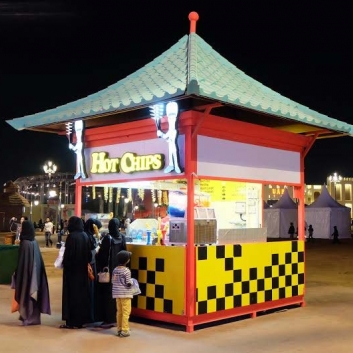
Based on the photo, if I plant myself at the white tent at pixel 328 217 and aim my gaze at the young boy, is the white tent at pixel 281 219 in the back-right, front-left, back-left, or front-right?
front-right

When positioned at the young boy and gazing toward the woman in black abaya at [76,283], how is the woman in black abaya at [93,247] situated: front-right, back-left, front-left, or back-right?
front-right

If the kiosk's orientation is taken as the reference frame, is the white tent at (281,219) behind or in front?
behind

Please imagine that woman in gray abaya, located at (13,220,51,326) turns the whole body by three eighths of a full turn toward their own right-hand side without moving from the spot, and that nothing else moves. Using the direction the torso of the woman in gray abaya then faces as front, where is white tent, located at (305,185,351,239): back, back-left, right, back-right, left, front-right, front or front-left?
left

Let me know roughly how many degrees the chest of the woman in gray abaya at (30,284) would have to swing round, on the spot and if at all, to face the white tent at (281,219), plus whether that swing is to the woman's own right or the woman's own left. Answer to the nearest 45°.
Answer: approximately 45° to the woman's own right

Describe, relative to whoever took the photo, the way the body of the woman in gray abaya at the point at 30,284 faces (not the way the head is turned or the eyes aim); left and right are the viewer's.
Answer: facing away from the viewer

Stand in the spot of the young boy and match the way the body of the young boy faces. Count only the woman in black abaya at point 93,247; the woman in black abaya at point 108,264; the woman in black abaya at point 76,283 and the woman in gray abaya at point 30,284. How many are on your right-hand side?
0

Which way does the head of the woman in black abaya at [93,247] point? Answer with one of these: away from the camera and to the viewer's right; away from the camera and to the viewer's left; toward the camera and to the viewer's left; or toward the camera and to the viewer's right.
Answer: away from the camera and to the viewer's right

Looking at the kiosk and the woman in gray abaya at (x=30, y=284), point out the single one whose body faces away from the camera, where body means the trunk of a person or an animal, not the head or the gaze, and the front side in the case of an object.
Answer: the woman in gray abaya

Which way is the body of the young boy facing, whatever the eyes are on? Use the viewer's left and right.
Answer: facing away from the viewer and to the right of the viewer

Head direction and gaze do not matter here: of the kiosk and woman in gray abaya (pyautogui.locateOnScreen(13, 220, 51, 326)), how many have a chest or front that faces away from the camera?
1

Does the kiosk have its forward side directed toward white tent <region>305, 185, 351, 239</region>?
no

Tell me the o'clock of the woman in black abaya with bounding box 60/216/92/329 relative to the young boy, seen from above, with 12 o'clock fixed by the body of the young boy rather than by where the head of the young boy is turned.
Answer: The woman in black abaya is roughly at 9 o'clock from the young boy.

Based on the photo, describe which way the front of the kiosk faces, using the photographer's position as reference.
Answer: facing the viewer and to the left of the viewer

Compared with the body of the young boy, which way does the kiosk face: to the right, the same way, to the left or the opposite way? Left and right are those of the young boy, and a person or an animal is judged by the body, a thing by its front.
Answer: the opposite way

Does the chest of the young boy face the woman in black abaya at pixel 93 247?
no
